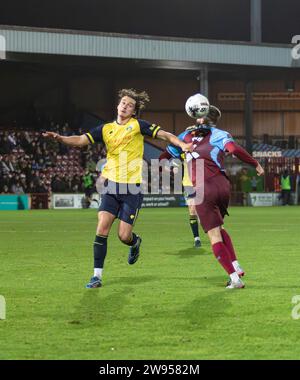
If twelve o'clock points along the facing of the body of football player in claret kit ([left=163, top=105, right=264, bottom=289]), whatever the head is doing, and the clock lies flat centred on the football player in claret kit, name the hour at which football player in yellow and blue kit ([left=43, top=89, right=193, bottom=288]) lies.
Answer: The football player in yellow and blue kit is roughly at 9 o'clock from the football player in claret kit.
